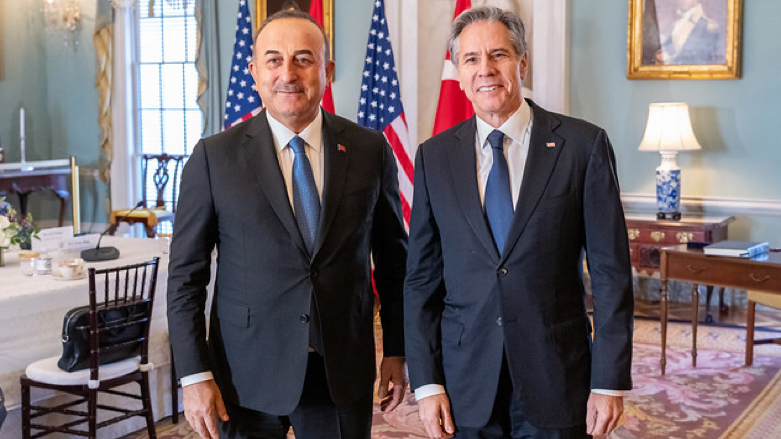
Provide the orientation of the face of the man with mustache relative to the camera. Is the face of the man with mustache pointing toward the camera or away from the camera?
toward the camera

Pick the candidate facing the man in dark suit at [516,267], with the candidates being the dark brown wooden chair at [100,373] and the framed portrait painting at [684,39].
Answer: the framed portrait painting

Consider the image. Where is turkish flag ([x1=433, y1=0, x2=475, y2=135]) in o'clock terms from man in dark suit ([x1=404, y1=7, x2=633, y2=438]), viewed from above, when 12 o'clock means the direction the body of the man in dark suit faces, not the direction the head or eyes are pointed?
The turkish flag is roughly at 6 o'clock from the man in dark suit.

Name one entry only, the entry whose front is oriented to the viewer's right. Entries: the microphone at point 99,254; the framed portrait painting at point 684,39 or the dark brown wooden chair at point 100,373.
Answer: the microphone

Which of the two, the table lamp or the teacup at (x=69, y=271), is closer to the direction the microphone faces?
the table lamp

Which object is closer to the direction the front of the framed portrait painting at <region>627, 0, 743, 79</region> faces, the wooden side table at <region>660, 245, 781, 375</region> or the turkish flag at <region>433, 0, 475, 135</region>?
the wooden side table

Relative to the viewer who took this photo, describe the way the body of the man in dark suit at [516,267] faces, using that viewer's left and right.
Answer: facing the viewer

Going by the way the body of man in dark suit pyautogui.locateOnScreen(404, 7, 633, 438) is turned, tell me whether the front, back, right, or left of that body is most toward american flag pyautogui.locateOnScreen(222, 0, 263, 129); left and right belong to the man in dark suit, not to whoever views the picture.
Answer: back

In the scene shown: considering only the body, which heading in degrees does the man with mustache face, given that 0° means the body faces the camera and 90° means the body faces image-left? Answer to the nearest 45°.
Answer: approximately 0°

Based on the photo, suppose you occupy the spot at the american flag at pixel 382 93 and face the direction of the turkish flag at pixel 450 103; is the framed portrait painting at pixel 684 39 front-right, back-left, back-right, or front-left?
front-left

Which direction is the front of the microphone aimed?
to the viewer's right

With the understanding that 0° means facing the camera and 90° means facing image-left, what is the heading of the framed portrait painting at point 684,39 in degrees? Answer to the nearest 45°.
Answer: approximately 0°

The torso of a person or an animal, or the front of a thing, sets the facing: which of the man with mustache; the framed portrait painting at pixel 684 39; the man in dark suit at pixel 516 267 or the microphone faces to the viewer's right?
the microphone

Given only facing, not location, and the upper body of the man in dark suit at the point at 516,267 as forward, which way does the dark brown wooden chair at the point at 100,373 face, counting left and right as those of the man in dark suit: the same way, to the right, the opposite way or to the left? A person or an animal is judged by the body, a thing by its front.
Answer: to the right

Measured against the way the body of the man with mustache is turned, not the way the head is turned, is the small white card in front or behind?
behind

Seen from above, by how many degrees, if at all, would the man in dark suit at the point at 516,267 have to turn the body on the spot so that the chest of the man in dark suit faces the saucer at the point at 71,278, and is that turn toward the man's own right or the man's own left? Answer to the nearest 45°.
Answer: approximately 135° to the man's own right

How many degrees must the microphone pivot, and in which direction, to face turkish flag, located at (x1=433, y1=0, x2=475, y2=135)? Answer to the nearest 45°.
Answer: approximately 45° to its left

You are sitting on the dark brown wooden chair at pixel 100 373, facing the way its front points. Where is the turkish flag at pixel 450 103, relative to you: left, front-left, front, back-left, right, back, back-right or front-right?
right

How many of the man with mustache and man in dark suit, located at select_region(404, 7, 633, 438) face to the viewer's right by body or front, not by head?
0

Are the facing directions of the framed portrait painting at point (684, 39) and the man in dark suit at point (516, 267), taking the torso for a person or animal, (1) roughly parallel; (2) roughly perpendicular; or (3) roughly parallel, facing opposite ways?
roughly parallel

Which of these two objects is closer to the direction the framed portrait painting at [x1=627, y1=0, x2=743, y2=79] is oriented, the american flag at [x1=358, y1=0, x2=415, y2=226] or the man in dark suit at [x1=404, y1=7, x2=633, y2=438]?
the man in dark suit
